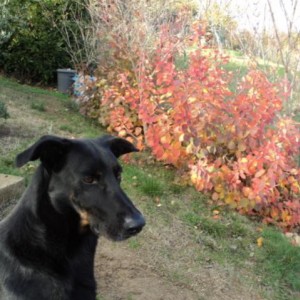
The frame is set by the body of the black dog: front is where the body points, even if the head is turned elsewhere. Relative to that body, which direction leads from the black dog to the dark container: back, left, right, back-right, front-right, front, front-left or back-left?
back-left

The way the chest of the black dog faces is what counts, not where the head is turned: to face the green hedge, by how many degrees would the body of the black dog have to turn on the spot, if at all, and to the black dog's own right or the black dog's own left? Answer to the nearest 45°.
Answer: approximately 135° to the black dog's own left

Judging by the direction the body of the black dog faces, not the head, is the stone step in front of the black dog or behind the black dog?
behind

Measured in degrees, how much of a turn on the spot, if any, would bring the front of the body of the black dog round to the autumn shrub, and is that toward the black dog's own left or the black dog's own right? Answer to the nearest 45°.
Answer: approximately 90° to the black dog's own left

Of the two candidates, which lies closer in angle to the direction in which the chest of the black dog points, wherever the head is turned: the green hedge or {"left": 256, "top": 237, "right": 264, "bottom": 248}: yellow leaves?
the yellow leaves

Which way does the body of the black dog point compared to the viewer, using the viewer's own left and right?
facing the viewer and to the right of the viewer

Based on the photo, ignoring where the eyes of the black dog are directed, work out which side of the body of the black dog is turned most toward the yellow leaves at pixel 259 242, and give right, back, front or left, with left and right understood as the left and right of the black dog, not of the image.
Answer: left
